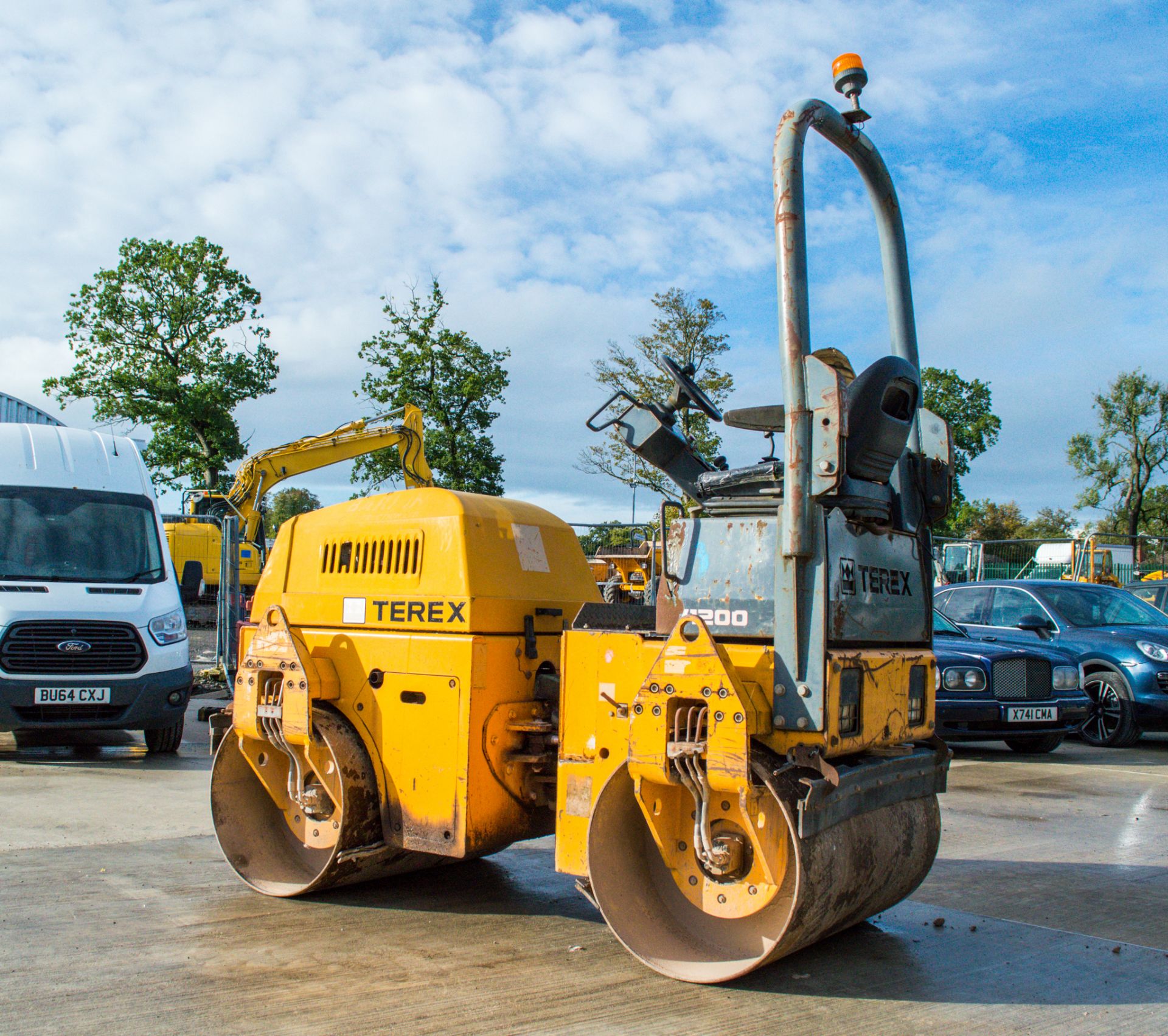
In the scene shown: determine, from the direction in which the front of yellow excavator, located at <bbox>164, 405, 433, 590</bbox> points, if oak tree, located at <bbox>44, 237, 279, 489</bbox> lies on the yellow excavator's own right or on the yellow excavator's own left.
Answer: on the yellow excavator's own left

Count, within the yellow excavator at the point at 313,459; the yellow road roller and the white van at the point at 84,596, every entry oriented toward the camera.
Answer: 1

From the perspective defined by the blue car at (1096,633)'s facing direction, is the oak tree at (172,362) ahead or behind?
behind

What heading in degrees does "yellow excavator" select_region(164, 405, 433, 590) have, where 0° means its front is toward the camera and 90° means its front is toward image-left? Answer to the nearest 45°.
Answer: approximately 225°

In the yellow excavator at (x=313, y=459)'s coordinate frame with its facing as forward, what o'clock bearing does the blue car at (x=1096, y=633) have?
The blue car is roughly at 3 o'clock from the yellow excavator.

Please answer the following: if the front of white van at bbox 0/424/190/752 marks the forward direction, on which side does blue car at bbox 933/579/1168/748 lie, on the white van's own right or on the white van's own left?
on the white van's own left

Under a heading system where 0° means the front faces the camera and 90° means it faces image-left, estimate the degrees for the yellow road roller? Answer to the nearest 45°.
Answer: approximately 135°

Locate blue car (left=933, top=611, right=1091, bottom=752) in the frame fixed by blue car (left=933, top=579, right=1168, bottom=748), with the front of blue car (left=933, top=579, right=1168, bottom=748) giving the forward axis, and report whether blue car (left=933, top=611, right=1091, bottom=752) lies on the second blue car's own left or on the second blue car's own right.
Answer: on the second blue car's own right

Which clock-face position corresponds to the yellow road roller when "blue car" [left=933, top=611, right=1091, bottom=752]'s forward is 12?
The yellow road roller is roughly at 2 o'clock from the blue car.

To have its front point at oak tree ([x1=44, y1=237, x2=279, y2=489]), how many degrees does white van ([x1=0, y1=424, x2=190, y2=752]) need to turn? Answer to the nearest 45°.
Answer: approximately 180°

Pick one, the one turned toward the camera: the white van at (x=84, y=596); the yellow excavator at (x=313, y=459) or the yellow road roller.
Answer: the white van
